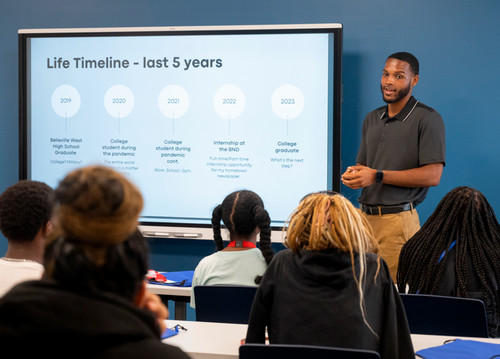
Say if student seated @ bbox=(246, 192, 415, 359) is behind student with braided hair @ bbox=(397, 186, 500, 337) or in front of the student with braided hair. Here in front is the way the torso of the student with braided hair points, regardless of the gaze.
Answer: behind

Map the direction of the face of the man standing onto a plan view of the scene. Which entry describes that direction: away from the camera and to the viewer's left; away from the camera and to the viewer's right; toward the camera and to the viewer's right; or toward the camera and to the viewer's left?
toward the camera and to the viewer's left

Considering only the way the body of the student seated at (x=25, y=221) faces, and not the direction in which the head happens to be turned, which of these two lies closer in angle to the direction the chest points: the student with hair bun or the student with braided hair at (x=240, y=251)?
the student with braided hair

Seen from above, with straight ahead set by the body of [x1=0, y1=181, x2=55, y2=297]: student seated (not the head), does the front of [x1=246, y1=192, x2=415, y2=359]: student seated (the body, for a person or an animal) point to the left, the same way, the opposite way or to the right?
the same way

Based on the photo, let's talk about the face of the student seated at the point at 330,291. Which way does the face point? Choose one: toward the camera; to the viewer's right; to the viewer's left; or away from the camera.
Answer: away from the camera

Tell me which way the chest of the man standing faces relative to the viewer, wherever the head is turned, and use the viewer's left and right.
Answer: facing the viewer and to the left of the viewer

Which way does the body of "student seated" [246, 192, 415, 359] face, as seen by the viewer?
away from the camera

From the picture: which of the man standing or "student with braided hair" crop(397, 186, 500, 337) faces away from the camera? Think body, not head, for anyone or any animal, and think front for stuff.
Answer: the student with braided hair

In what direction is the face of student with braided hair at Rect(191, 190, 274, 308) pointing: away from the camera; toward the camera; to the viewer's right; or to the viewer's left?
away from the camera

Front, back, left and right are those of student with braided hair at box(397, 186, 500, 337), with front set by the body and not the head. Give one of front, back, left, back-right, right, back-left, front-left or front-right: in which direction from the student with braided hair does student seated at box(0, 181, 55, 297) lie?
back-left

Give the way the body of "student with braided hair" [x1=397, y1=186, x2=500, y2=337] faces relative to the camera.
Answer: away from the camera

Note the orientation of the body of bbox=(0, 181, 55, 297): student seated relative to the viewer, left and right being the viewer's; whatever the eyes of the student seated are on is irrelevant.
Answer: facing away from the viewer and to the right of the viewer

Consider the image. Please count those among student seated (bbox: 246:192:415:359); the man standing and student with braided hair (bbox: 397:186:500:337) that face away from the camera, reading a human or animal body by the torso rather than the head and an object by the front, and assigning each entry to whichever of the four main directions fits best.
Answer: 2

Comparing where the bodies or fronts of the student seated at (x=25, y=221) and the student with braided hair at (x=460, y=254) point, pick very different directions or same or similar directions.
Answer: same or similar directions

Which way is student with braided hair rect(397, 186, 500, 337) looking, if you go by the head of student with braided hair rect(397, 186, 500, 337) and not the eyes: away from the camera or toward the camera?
away from the camera

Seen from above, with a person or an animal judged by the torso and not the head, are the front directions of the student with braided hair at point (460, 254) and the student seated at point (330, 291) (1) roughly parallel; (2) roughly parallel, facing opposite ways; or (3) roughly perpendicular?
roughly parallel
